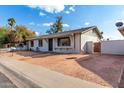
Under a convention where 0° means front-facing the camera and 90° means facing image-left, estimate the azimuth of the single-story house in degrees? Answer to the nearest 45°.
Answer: approximately 45°

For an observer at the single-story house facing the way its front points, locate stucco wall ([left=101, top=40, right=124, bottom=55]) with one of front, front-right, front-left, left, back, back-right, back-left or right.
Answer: left
